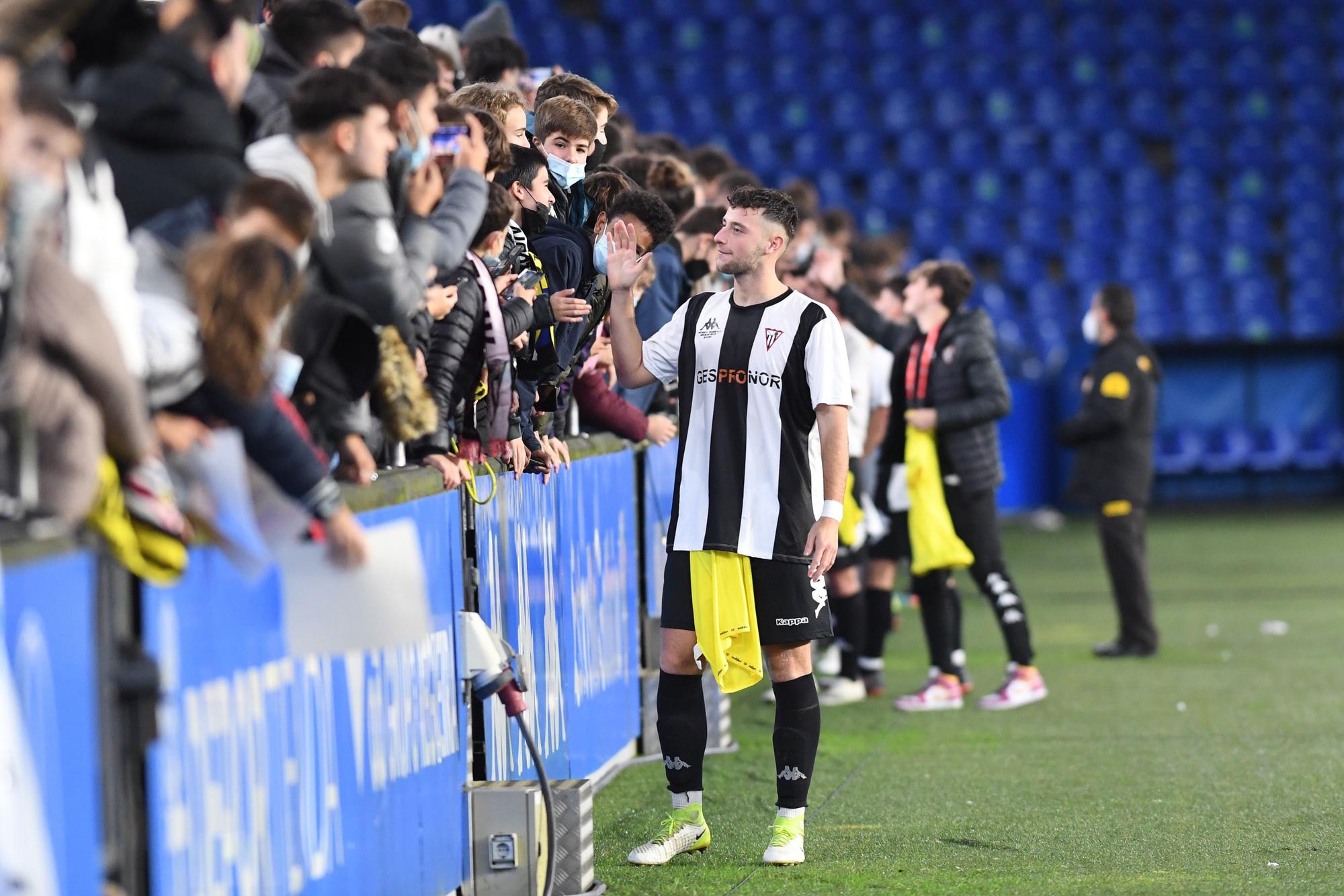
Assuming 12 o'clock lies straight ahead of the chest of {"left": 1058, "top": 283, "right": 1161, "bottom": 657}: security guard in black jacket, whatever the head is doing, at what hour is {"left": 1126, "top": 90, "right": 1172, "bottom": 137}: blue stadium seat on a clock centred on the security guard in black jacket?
The blue stadium seat is roughly at 3 o'clock from the security guard in black jacket.

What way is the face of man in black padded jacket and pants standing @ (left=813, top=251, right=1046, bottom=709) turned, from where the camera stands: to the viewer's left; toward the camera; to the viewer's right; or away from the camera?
to the viewer's left

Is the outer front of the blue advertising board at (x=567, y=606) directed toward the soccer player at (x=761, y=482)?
yes

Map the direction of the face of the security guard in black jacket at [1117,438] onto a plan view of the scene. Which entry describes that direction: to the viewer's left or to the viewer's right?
to the viewer's left

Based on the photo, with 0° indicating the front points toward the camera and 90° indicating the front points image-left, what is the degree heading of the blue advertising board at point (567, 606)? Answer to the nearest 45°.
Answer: approximately 315°

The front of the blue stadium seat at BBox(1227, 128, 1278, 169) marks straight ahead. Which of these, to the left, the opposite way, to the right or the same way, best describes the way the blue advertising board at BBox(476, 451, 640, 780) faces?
to the left

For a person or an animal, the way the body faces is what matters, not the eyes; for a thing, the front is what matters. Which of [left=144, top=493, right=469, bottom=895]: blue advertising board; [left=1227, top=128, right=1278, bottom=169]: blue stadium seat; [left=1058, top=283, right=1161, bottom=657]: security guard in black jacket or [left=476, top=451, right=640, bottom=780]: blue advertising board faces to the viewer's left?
the security guard in black jacket

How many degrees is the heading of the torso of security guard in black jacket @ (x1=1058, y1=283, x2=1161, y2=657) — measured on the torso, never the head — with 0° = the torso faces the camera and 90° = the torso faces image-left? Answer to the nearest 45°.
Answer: approximately 90°

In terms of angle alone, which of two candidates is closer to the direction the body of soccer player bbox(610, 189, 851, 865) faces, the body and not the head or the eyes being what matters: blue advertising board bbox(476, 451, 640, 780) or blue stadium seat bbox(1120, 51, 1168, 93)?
the blue advertising board

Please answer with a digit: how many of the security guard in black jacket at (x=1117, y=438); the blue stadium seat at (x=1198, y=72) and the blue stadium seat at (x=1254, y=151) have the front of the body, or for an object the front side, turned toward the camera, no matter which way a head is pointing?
2

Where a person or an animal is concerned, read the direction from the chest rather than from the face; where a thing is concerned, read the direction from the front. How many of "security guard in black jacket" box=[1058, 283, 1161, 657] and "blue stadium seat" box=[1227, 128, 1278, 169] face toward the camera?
1

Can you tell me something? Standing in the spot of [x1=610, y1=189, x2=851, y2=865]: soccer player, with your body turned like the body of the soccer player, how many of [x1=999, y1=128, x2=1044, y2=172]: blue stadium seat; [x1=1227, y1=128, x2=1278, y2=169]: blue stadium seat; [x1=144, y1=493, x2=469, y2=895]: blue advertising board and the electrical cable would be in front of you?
2

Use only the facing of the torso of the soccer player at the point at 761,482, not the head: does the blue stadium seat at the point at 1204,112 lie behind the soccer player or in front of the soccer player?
behind
